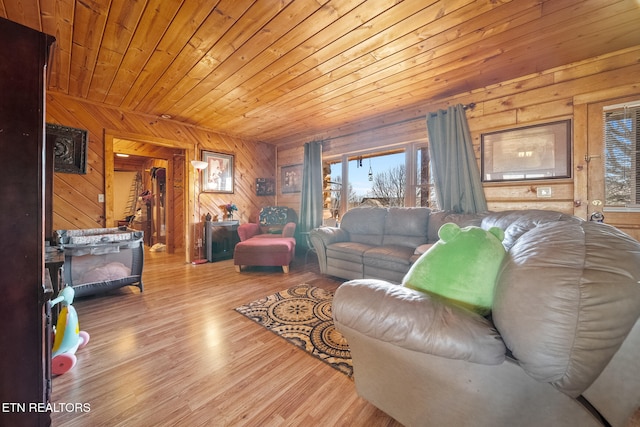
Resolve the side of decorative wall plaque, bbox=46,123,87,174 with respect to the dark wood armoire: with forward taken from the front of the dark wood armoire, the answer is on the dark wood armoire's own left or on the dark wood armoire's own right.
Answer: on the dark wood armoire's own left

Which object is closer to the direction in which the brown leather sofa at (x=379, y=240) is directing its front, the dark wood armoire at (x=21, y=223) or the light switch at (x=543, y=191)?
the dark wood armoire

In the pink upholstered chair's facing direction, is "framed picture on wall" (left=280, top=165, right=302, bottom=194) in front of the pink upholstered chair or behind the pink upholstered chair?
behind

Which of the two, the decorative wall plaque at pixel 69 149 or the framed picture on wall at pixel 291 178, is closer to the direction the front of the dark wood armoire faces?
the framed picture on wall

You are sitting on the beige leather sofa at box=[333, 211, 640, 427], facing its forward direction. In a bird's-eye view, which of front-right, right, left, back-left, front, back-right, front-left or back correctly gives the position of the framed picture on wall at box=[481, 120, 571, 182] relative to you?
front-right

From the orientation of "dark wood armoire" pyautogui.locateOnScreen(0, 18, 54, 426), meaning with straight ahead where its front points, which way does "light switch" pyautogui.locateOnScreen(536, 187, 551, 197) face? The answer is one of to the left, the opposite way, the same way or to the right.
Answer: the opposite way

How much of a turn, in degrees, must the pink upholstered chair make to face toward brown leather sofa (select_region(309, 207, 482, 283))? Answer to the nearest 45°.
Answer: approximately 45° to its left

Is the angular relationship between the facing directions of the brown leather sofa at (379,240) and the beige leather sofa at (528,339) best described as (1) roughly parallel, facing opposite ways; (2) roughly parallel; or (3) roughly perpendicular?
roughly perpendicular

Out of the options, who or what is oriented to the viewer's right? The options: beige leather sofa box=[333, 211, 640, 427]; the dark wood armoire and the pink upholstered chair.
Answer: the dark wood armoire

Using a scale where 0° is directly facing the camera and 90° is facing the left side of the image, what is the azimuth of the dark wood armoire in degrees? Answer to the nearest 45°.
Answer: approximately 270°
